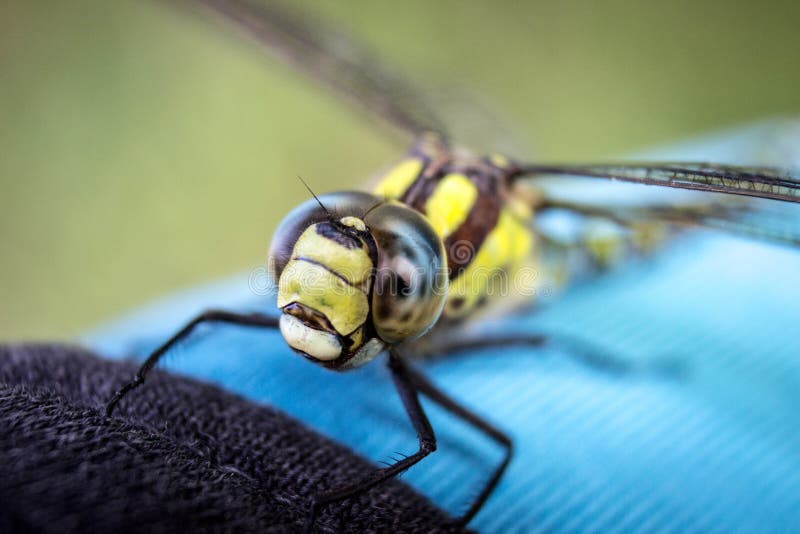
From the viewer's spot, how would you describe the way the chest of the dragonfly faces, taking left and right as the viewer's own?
facing the viewer and to the left of the viewer
